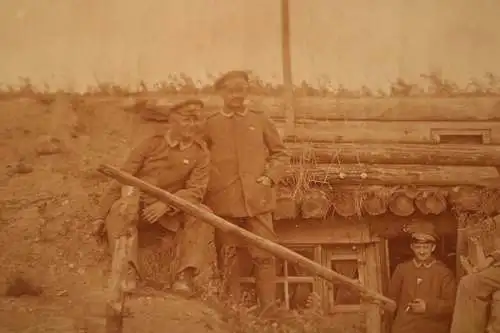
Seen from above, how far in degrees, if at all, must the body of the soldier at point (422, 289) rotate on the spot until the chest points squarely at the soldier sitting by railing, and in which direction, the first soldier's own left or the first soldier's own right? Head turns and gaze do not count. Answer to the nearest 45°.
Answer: approximately 90° to the first soldier's own right

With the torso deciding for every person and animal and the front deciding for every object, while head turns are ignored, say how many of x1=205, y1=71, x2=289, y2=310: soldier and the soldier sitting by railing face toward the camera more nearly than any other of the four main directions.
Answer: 2

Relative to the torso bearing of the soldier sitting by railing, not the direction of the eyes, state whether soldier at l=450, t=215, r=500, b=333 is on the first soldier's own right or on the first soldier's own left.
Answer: on the first soldier's own left

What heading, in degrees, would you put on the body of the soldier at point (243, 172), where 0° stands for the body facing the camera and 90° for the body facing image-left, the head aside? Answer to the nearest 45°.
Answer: approximately 0°

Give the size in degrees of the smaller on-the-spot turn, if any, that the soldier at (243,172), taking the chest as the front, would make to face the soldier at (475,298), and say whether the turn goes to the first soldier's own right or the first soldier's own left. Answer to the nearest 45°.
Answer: approximately 90° to the first soldier's own left

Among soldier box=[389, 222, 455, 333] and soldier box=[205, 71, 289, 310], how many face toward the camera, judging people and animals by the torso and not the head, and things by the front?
2
